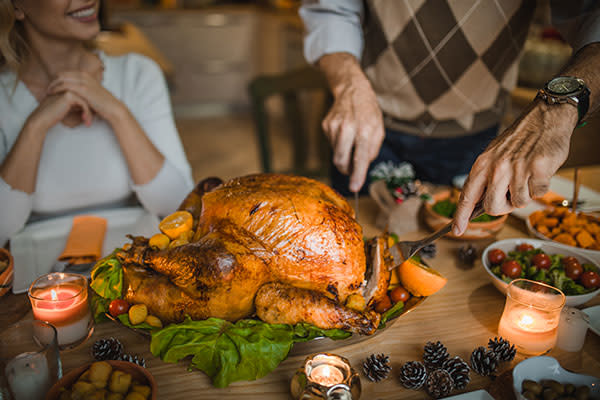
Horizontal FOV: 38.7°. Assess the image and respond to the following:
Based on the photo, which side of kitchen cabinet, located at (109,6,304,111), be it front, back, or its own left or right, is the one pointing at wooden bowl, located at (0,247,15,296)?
front

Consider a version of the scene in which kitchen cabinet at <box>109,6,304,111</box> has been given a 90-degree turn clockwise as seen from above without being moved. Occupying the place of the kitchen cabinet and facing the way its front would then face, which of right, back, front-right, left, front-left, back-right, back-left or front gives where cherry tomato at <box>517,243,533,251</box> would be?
left

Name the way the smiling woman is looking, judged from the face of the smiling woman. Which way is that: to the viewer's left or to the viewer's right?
to the viewer's right

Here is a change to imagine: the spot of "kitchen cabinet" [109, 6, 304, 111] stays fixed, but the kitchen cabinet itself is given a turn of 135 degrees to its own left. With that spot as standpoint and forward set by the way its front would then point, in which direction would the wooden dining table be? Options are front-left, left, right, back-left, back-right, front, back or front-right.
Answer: back-right

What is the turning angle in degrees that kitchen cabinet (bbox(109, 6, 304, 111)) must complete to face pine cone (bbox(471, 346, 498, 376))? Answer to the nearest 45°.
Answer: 0° — it already faces it

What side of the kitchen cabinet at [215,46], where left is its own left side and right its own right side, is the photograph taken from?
front

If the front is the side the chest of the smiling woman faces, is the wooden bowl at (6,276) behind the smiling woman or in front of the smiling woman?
in front

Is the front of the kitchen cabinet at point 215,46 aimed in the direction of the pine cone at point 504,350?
yes

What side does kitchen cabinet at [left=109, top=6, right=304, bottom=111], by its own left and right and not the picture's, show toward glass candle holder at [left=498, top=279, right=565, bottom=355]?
front

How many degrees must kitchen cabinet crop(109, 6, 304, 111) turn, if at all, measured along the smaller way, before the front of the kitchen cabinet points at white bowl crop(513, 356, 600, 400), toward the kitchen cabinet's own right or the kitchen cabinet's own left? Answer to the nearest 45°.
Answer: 0° — it already faces it

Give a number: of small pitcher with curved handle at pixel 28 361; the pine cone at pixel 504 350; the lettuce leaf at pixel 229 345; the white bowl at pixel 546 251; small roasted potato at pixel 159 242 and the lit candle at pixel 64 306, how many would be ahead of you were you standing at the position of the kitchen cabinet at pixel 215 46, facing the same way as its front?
6

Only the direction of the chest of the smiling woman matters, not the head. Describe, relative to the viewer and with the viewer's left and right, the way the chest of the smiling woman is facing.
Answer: facing the viewer

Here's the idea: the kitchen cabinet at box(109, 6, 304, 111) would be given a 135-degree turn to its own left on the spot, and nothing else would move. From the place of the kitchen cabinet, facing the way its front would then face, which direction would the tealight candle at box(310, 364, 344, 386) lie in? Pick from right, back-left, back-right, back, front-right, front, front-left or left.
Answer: back-right

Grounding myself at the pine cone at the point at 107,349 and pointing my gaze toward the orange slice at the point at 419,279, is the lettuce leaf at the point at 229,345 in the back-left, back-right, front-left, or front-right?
front-right

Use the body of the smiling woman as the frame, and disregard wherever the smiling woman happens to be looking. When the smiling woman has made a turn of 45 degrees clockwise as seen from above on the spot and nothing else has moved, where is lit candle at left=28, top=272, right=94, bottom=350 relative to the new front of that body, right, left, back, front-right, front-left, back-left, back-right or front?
front-left
